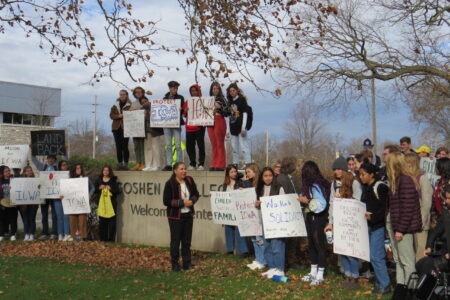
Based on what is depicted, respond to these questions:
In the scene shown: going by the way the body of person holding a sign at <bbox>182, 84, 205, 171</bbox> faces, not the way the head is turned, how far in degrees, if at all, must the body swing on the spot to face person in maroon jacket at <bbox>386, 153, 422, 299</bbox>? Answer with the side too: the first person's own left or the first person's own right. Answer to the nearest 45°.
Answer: approximately 45° to the first person's own left

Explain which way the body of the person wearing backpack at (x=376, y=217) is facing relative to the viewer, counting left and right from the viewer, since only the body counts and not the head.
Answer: facing to the left of the viewer

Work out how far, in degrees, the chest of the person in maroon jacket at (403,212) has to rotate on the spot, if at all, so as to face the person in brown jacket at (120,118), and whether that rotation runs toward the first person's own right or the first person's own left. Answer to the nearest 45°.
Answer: approximately 45° to the first person's own right

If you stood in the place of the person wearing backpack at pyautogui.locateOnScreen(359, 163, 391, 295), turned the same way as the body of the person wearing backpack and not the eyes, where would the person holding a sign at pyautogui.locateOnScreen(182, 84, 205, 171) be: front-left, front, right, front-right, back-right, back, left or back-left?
front-right

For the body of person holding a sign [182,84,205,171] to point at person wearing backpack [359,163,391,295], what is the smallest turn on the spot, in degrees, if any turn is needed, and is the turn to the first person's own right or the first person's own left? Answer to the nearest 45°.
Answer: approximately 45° to the first person's own left

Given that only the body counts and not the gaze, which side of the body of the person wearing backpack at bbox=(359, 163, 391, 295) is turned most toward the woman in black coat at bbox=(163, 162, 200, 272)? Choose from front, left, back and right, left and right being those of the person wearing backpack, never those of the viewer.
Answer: front

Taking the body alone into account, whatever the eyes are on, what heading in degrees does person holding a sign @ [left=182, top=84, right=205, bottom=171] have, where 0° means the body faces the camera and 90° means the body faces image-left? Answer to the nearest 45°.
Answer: approximately 0°

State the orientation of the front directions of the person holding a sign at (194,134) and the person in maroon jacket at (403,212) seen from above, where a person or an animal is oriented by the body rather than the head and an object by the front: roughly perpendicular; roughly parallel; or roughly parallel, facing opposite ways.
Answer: roughly perpendicular

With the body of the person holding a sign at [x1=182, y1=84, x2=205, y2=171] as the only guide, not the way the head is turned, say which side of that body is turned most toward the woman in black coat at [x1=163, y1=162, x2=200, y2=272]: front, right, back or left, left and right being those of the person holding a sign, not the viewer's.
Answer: front

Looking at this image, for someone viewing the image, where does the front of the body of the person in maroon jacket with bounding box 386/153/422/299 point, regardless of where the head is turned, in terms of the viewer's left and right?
facing to the left of the viewer

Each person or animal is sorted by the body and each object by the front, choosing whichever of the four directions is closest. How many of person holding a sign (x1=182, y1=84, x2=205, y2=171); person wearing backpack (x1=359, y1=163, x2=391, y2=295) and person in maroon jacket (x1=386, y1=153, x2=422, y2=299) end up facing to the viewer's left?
2
